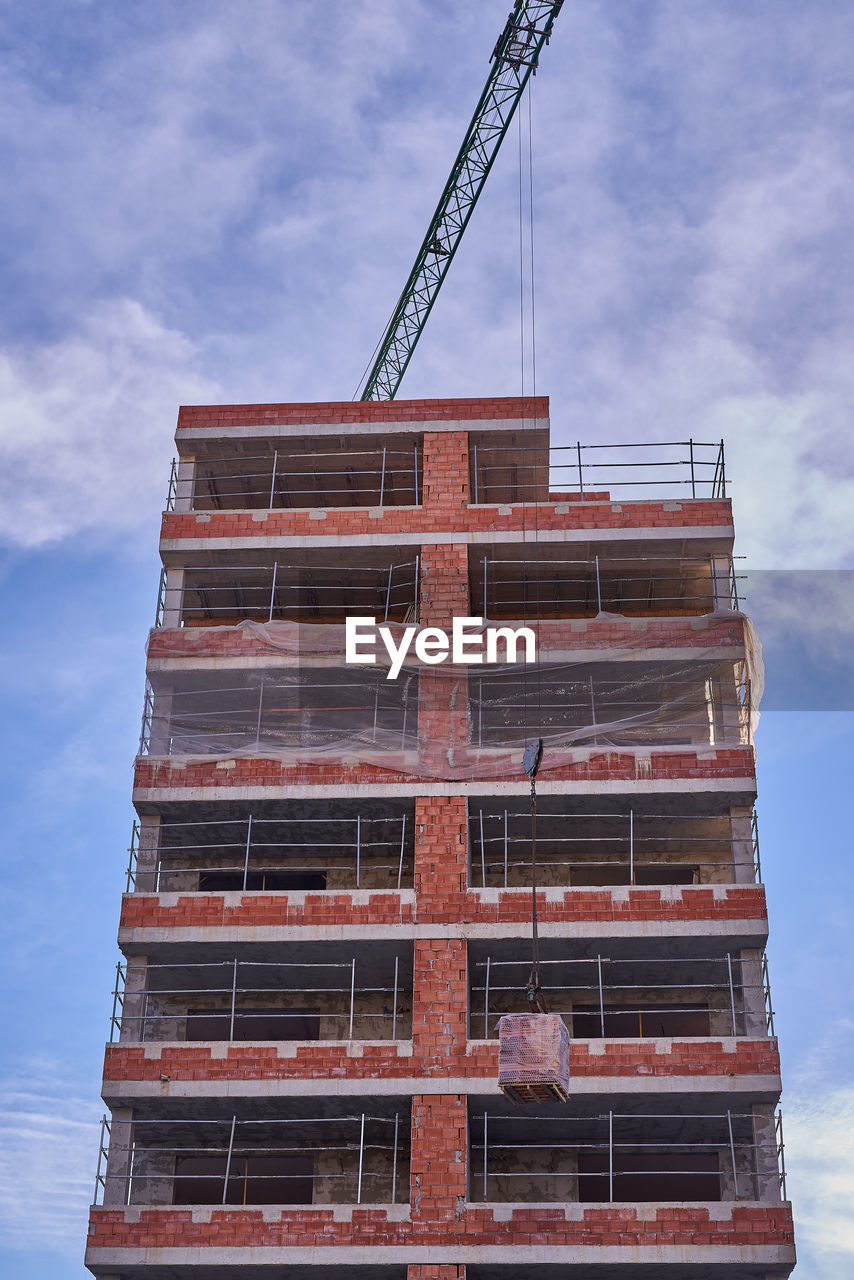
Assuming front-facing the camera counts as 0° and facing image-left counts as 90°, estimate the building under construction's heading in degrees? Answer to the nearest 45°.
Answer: approximately 0°

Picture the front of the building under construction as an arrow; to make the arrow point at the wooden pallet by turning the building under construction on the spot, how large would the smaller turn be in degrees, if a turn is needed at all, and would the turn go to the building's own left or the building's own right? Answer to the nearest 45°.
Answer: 0° — it already faces it

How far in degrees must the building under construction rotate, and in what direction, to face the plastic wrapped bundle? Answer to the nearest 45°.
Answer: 0° — it already faces it
